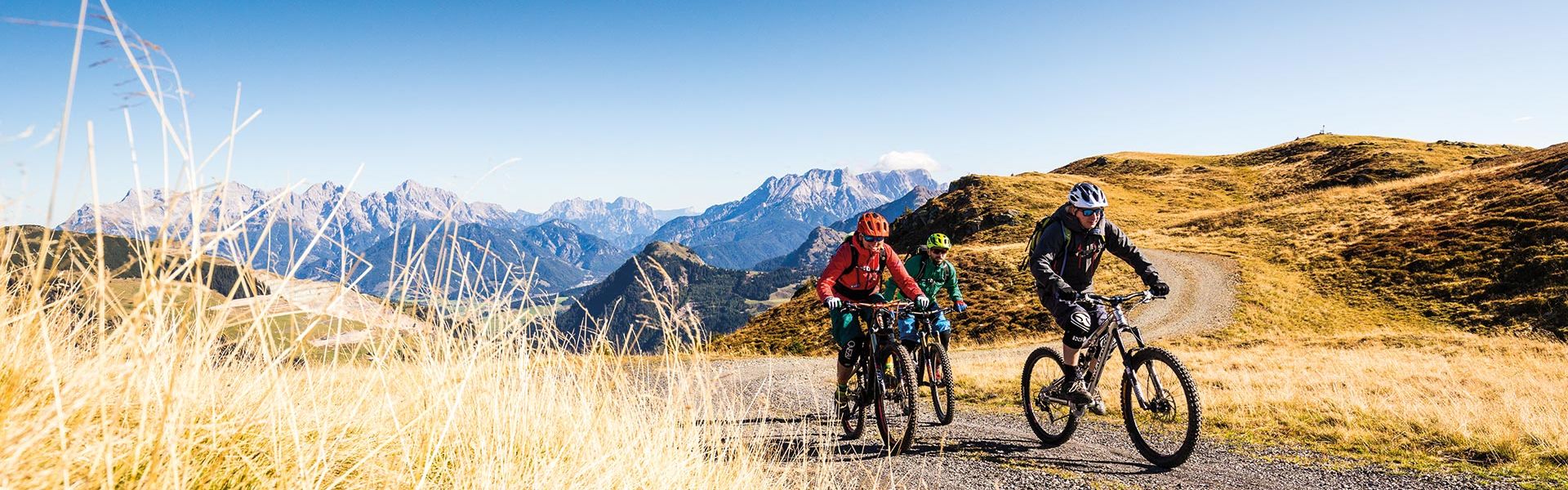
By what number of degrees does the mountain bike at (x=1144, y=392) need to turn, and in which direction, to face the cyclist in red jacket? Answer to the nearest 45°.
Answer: approximately 135° to its right

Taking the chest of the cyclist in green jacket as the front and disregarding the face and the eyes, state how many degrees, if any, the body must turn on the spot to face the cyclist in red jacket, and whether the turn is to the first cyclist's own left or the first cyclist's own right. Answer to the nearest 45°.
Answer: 0° — they already face them

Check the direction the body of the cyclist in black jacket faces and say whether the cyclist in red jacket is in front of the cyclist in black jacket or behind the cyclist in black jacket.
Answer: behind

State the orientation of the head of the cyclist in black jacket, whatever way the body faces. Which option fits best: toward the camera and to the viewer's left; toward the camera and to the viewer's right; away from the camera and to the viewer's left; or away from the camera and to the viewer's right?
toward the camera and to the viewer's right

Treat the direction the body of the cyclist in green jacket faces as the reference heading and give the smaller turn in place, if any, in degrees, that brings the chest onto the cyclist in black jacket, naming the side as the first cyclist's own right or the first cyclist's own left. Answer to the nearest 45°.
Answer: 0° — they already face them

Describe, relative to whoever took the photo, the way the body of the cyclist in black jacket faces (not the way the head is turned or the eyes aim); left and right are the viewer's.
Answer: facing the viewer and to the right of the viewer

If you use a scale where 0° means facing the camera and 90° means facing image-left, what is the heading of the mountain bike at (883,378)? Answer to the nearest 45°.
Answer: approximately 315°

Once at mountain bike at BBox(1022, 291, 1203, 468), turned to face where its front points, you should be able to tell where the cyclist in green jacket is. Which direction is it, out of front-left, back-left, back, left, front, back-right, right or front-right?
back

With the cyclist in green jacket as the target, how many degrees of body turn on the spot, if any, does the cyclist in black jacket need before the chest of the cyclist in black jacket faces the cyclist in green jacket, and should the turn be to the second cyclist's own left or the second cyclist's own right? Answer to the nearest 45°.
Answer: approximately 180°

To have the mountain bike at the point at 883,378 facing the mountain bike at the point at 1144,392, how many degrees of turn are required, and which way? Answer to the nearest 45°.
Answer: approximately 45° to its left

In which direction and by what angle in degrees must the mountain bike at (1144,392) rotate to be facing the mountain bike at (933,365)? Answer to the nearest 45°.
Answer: approximately 180°

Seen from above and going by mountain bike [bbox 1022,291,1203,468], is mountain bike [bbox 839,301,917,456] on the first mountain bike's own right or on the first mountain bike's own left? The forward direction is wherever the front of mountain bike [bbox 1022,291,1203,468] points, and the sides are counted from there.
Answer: on the first mountain bike's own right
